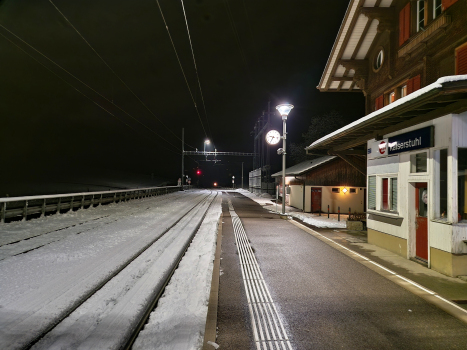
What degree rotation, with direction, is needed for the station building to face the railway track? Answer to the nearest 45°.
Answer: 0° — it already faces it

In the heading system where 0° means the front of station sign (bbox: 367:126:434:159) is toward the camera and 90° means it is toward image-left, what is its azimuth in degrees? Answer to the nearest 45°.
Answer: approximately 45°

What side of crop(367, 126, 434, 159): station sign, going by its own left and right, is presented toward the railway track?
front

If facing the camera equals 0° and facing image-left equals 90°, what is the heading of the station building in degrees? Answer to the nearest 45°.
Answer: approximately 45°

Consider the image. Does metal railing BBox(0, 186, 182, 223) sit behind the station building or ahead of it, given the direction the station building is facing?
ahead

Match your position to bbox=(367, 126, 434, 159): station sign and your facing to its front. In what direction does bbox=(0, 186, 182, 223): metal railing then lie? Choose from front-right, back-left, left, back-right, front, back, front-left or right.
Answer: front-right
